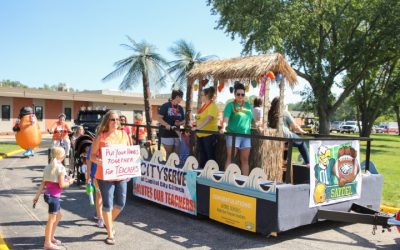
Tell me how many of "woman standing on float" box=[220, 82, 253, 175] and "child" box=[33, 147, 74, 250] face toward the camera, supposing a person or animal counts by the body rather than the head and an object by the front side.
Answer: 1

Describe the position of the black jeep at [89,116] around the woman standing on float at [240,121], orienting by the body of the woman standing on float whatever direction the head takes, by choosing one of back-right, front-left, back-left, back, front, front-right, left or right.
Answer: back-right

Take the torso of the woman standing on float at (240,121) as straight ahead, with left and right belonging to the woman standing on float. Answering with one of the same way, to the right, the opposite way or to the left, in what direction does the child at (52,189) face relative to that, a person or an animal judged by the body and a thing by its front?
the opposite way

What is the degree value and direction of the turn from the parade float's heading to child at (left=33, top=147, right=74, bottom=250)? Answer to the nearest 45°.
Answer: approximately 90° to its right

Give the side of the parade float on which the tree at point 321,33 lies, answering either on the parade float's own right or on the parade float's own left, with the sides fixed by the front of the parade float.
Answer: on the parade float's own left

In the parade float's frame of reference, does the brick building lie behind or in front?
behind

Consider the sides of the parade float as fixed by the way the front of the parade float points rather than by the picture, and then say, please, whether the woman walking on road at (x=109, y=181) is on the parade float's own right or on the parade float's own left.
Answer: on the parade float's own right

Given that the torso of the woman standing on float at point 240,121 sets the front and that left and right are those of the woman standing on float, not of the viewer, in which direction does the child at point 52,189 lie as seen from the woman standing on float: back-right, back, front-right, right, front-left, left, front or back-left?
front-right

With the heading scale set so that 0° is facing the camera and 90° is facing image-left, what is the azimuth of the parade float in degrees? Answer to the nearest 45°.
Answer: approximately 315°
